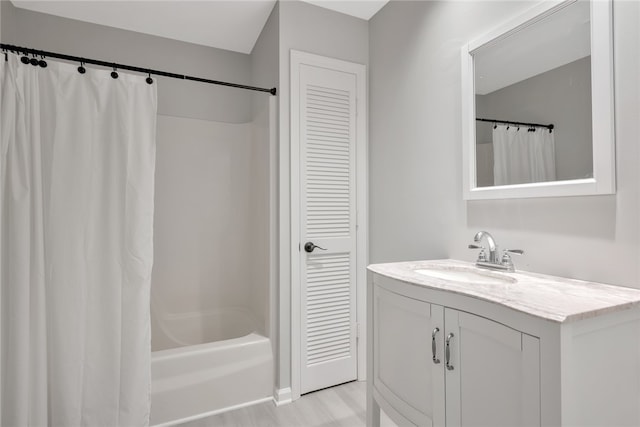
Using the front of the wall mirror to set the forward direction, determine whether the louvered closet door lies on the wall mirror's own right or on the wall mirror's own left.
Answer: on the wall mirror's own right

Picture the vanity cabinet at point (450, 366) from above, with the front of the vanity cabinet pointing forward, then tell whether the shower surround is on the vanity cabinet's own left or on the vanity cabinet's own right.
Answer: on the vanity cabinet's own right

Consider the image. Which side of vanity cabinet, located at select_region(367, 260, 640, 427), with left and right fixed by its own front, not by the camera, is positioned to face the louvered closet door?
right

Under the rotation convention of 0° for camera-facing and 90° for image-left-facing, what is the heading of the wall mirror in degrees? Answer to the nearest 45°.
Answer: approximately 45°
